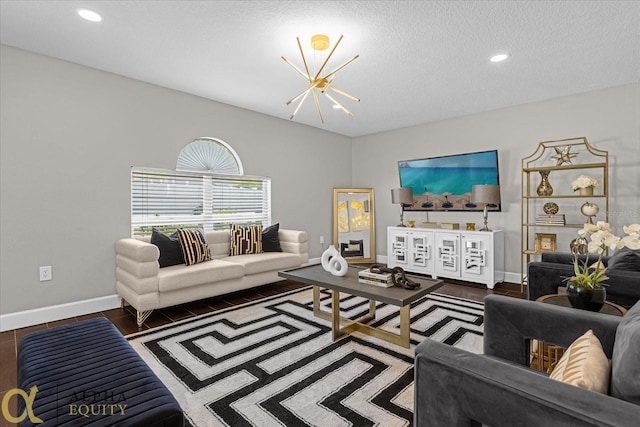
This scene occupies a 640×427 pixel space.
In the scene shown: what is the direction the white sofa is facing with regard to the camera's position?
facing the viewer and to the right of the viewer

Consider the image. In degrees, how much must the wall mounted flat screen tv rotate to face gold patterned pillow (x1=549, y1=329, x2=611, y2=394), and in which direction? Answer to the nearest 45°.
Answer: approximately 45° to its left

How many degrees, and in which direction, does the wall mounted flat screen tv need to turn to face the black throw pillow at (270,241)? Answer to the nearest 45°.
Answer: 0° — it already faces it

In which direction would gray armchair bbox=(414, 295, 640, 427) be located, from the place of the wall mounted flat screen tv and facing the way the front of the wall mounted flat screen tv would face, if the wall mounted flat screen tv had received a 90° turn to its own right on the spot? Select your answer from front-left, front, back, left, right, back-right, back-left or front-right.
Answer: back-left

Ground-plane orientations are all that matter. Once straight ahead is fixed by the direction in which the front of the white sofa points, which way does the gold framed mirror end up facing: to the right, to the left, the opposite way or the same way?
to the right

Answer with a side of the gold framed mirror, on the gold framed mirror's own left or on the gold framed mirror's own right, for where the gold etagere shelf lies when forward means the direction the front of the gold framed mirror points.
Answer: on the gold framed mirror's own left

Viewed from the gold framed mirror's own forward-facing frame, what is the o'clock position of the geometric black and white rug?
The geometric black and white rug is roughly at 12 o'clock from the gold framed mirror.

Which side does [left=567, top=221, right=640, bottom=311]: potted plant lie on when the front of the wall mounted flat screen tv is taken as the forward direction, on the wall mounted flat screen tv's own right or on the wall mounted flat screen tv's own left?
on the wall mounted flat screen tv's own left

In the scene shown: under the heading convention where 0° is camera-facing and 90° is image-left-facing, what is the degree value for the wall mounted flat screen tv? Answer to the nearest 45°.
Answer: approximately 45°

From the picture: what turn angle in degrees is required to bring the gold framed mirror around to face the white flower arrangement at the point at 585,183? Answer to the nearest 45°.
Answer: approximately 45° to its left

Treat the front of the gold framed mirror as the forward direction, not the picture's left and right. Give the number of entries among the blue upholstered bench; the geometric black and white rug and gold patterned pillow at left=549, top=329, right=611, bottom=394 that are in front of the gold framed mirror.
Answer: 3

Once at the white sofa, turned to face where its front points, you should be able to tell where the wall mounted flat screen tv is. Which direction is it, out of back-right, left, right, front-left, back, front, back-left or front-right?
front-left

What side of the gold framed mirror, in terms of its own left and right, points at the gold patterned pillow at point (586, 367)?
front

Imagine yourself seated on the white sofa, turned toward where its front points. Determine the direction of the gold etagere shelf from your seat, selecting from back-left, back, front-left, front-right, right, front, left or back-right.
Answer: front-left

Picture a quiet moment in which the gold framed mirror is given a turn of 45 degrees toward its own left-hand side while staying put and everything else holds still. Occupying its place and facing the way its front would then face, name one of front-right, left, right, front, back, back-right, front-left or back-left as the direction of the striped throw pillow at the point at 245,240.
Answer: right
